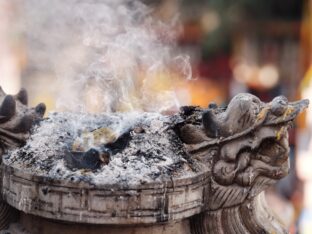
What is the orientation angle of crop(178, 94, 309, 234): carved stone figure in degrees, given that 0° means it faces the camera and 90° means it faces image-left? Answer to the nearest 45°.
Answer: approximately 270°

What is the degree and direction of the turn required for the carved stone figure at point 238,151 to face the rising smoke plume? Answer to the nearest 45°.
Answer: approximately 135° to its left

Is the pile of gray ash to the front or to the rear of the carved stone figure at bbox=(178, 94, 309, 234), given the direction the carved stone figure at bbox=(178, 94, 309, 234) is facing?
to the rear
